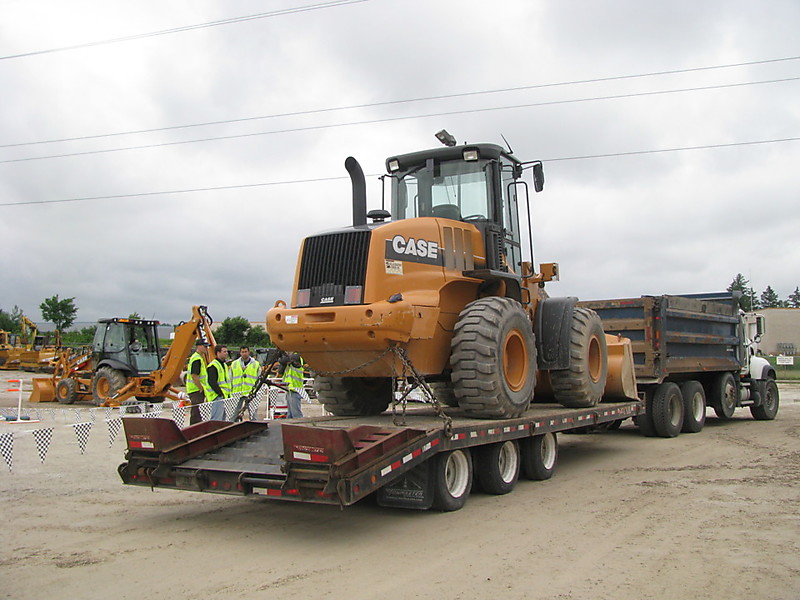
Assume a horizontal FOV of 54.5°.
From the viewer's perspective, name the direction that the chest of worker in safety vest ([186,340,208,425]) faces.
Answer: to the viewer's right

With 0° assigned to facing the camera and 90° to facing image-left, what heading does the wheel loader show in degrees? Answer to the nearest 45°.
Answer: approximately 225°

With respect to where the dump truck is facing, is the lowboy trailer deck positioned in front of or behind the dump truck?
behind

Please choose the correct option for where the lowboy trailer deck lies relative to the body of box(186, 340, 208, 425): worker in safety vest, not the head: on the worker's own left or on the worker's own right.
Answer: on the worker's own right

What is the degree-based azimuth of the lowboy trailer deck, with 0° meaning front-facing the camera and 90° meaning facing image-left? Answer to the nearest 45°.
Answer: approximately 225°

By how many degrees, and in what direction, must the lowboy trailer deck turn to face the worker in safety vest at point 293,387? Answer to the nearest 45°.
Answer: approximately 45° to its left

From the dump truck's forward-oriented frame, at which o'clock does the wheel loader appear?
The wheel loader is roughly at 5 o'clock from the dump truck.

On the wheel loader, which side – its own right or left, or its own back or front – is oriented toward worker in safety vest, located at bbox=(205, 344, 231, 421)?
left

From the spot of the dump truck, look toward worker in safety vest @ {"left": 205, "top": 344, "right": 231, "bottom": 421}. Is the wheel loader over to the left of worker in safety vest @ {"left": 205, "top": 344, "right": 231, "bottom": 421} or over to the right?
left

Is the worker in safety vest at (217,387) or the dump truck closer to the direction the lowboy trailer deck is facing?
the dump truck

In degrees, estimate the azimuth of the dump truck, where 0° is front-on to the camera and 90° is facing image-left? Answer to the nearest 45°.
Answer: approximately 225°

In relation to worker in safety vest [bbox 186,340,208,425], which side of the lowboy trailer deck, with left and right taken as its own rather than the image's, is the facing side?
left
